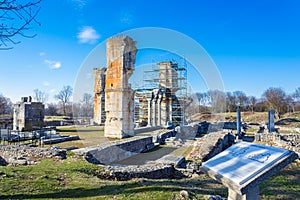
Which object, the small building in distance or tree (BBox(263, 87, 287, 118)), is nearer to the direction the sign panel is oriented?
the small building in distance

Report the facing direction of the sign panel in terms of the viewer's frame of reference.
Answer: facing the viewer and to the left of the viewer

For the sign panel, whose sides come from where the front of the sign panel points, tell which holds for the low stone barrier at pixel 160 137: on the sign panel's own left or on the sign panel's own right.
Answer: on the sign panel's own right

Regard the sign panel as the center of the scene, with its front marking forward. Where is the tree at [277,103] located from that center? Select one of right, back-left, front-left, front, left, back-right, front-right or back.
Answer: back-right

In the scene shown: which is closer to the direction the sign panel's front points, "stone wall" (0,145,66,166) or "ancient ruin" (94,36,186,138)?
the stone wall

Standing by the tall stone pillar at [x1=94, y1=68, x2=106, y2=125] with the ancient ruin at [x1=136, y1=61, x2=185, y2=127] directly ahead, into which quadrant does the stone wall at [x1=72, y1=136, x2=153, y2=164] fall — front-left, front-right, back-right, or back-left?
front-right

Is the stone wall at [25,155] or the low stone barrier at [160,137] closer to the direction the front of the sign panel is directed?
the stone wall

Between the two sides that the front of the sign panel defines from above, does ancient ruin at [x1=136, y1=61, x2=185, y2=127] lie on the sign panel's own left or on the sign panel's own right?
on the sign panel's own right

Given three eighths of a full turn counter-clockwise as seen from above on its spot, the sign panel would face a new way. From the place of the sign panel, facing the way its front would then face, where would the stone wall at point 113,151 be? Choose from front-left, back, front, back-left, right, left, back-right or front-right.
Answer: back-left

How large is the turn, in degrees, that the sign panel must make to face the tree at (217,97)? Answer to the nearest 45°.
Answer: approximately 135° to its right
